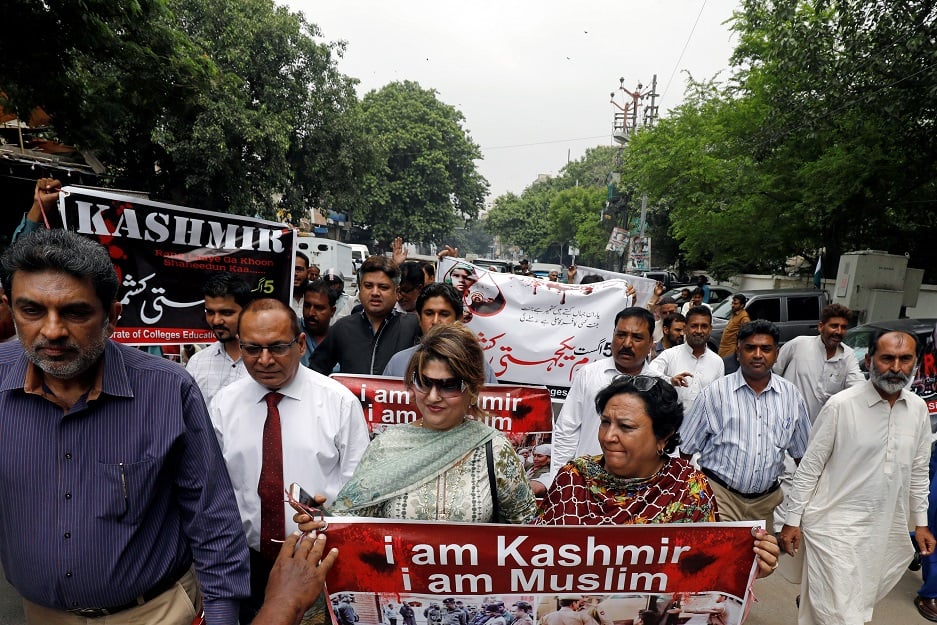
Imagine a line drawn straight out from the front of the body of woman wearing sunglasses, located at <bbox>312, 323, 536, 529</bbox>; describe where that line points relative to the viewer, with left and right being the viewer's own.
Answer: facing the viewer

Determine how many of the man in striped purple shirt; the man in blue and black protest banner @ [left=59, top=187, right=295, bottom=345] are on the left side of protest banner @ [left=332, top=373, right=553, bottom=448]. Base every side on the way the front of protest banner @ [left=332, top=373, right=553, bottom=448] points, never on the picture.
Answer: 1

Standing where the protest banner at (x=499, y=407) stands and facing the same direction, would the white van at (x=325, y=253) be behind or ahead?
behind

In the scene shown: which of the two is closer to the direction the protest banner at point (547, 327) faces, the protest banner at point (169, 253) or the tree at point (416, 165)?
the protest banner

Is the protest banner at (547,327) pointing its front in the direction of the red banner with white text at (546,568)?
yes

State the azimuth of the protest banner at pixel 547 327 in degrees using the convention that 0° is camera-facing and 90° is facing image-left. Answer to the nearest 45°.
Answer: approximately 0°

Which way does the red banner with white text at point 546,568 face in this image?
toward the camera

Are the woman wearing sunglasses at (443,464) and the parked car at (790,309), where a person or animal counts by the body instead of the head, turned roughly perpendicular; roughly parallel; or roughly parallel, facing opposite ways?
roughly perpendicular

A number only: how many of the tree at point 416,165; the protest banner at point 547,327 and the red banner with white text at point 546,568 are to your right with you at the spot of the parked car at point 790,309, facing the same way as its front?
1

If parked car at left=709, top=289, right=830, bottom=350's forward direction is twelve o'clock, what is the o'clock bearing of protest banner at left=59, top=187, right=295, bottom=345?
The protest banner is roughly at 11 o'clock from the parked car.

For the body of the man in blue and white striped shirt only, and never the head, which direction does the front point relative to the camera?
toward the camera

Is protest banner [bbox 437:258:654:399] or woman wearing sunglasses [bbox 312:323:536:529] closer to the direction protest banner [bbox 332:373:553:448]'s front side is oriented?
the woman wearing sunglasses
